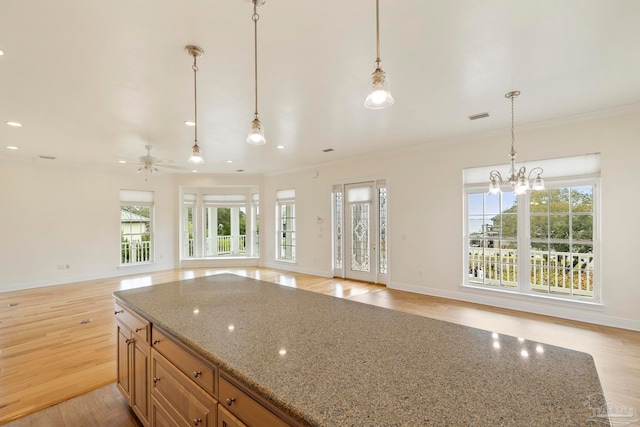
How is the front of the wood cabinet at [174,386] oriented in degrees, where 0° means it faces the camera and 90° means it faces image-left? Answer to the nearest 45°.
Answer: approximately 45°

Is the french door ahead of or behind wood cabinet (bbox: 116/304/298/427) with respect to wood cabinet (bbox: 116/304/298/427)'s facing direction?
behind

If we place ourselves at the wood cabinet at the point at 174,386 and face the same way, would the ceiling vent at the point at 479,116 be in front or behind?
behind

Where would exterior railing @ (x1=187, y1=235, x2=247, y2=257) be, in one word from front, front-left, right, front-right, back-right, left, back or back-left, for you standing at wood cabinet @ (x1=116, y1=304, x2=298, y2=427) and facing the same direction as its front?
back-right

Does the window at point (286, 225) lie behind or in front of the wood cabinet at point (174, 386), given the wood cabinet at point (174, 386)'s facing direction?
behind
